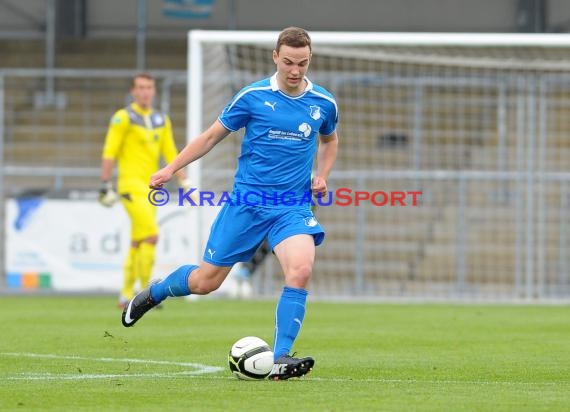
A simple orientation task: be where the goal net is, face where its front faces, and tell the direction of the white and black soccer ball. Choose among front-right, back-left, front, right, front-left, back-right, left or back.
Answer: front

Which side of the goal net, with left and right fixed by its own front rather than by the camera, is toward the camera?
front

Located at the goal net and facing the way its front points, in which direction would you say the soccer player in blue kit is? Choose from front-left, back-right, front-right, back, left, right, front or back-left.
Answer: front

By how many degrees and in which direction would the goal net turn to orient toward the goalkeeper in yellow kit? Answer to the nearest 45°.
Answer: approximately 45° to its right
